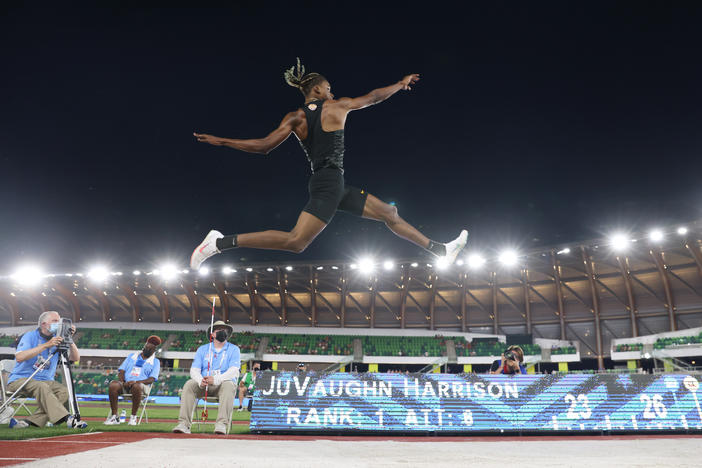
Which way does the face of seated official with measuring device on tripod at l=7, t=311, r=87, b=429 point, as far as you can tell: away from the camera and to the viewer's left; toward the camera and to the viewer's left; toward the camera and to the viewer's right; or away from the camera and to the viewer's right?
toward the camera and to the viewer's right

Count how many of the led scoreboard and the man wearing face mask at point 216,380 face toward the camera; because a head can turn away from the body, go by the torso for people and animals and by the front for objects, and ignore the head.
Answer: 2

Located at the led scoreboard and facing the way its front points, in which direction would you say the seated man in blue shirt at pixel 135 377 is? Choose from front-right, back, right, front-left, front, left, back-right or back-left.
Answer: right

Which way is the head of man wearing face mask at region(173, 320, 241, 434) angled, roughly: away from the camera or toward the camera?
toward the camera

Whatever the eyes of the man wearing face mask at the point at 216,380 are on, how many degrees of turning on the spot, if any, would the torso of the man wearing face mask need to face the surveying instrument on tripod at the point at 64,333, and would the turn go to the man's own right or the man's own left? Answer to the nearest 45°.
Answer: approximately 90° to the man's own right

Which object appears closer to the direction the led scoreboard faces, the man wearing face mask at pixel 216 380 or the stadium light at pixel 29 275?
the man wearing face mask

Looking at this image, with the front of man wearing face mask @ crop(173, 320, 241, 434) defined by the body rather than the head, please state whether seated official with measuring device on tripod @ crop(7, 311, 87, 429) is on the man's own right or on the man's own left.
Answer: on the man's own right

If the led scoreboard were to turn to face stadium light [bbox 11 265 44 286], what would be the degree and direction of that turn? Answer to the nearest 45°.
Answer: approximately 135° to its right

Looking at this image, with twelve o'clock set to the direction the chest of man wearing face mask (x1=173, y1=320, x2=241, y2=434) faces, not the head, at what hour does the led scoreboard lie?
The led scoreboard is roughly at 9 o'clock from the man wearing face mask.

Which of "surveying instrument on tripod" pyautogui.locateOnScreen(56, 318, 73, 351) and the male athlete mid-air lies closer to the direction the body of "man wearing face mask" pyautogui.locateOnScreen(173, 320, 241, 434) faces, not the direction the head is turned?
the male athlete mid-air

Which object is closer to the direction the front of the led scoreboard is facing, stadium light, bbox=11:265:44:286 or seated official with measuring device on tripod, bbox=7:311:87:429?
the seated official with measuring device on tripod

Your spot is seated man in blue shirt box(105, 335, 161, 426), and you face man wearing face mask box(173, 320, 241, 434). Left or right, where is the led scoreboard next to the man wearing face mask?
left

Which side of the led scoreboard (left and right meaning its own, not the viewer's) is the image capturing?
front

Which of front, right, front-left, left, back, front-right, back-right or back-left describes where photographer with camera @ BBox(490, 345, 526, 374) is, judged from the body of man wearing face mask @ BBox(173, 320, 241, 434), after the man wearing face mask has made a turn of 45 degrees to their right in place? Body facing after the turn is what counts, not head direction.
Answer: back-left
